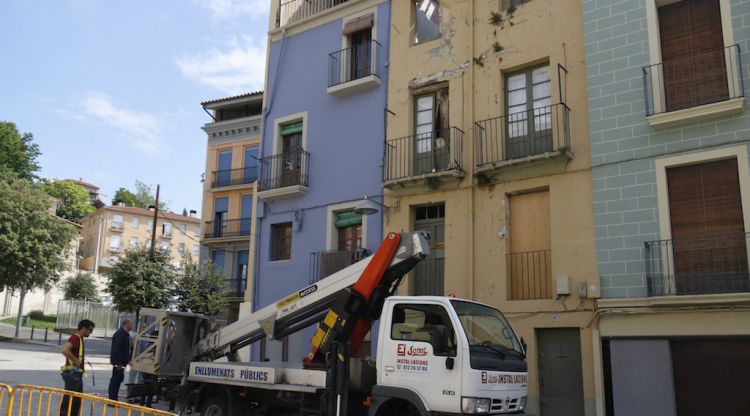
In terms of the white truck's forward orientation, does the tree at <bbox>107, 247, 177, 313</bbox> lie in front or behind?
behind

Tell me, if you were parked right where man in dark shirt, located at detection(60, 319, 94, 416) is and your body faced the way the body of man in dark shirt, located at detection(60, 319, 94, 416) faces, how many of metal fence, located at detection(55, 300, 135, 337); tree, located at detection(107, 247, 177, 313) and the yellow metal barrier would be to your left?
2

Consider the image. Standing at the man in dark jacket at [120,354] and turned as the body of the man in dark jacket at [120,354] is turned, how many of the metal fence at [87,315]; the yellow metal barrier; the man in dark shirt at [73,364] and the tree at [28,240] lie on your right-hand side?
2

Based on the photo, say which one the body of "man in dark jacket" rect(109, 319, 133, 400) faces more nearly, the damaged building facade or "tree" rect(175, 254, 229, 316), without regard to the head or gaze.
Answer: the damaged building facade

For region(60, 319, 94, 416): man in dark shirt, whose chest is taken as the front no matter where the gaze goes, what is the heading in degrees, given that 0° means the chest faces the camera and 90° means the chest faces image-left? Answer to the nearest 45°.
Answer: approximately 270°

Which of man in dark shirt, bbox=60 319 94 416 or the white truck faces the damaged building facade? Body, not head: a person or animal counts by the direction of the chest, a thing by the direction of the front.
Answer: the man in dark shirt

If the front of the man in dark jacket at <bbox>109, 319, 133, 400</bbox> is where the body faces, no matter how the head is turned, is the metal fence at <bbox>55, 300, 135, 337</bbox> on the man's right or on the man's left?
on the man's left

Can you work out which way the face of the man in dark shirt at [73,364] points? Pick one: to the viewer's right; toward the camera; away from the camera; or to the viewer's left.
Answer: to the viewer's right

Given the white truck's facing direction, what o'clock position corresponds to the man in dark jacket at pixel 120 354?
The man in dark jacket is roughly at 6 o'clock from the white truck.

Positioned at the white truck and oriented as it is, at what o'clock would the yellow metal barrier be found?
The yellow metal barrier is roughly at 4 o'clock from the white truck.

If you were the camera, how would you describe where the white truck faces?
facing the viewer and to the right of the viewer
